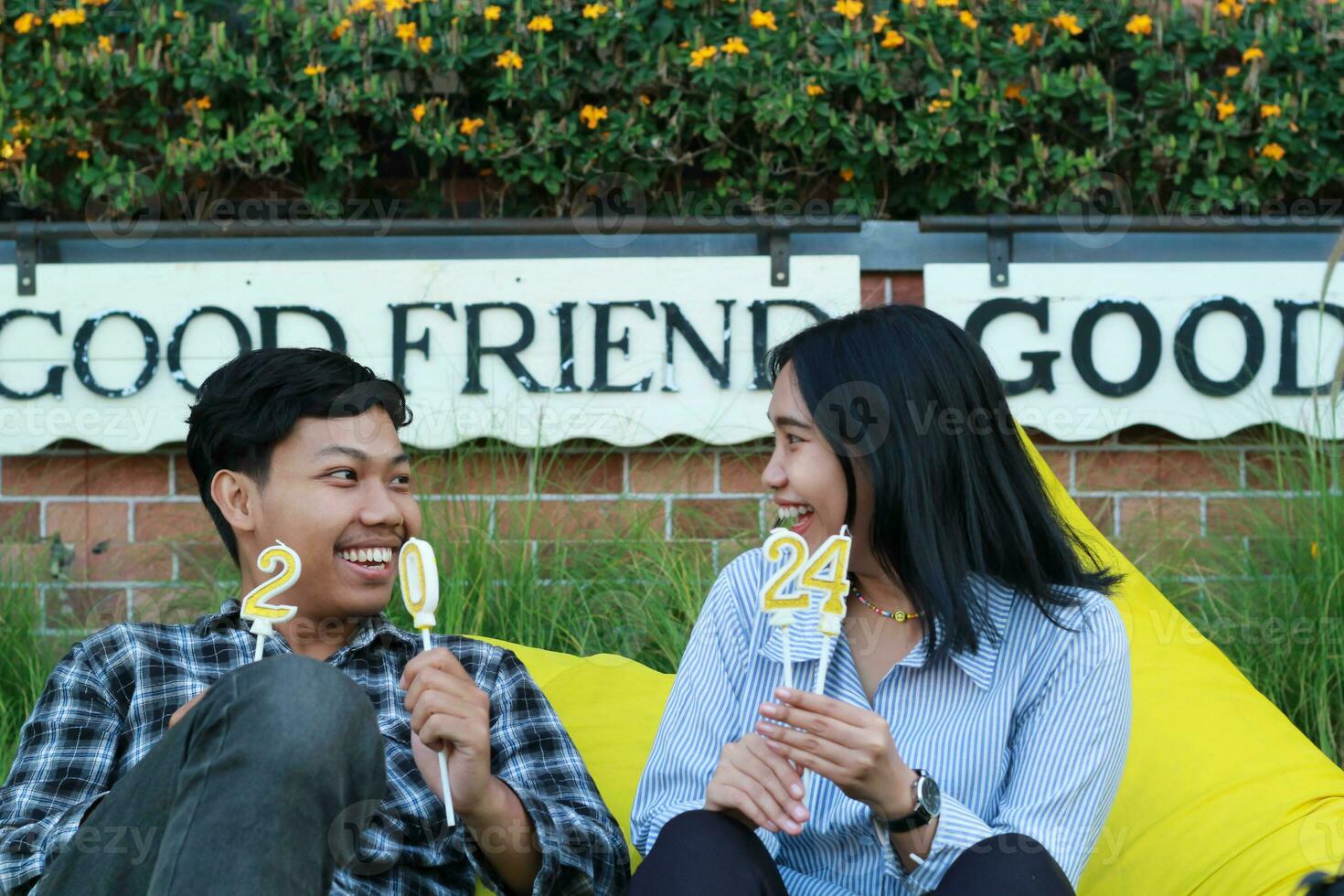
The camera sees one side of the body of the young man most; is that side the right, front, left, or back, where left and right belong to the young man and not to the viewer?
front

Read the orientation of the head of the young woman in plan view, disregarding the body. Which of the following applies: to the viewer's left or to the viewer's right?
to the viewer's left

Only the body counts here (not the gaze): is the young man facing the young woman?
no

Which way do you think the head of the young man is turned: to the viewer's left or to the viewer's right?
to the viewer's right

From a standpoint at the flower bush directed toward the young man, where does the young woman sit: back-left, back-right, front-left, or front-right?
front-left

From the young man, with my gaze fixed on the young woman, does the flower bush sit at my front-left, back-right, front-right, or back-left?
front-left
